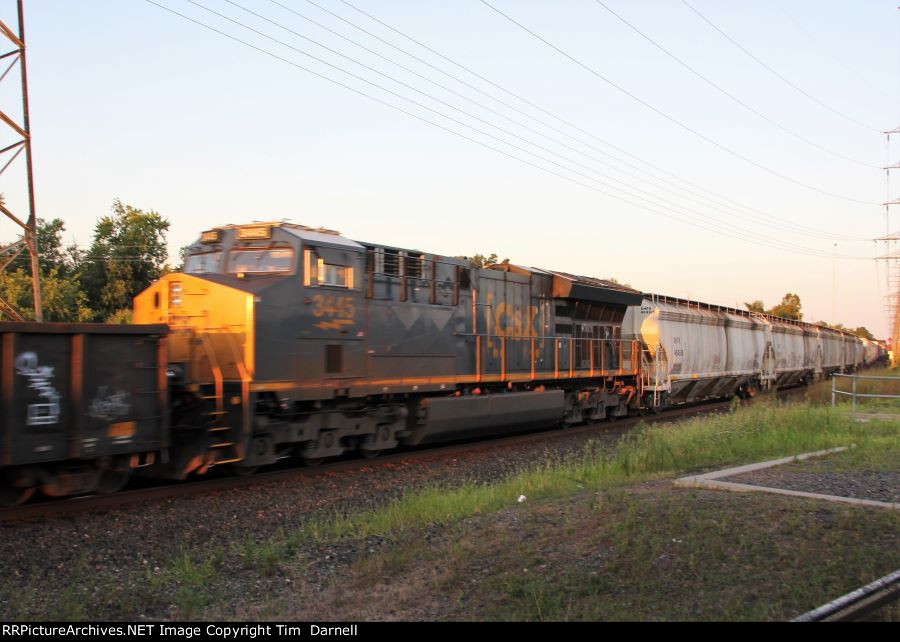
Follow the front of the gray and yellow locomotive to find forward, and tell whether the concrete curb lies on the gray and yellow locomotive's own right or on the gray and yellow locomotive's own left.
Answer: on the gray and yellow locomotive's own left

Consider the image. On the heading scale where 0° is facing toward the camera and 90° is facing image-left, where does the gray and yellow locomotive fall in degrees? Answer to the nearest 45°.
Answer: approximately 45°

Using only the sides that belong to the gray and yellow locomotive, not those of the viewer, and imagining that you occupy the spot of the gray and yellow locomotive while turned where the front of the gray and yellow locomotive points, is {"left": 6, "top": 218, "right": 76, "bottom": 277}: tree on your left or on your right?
on your right

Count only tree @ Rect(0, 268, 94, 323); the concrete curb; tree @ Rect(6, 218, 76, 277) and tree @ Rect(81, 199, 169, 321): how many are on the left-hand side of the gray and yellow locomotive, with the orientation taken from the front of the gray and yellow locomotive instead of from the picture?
1

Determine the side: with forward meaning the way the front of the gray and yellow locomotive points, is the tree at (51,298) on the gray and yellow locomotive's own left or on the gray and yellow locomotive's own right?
on the gray and yellow locomotive's own right

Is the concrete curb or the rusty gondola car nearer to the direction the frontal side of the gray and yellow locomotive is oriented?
the rusty gondola car

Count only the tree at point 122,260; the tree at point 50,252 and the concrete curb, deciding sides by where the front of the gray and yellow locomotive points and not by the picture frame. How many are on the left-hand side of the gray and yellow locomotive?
1

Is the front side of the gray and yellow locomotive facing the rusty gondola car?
yes

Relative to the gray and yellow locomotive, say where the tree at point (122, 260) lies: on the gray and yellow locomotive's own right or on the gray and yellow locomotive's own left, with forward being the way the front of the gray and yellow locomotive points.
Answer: on the gray and yellow locomotive's own right

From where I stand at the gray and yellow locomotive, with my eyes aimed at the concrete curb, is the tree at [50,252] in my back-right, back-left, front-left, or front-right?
back-left
